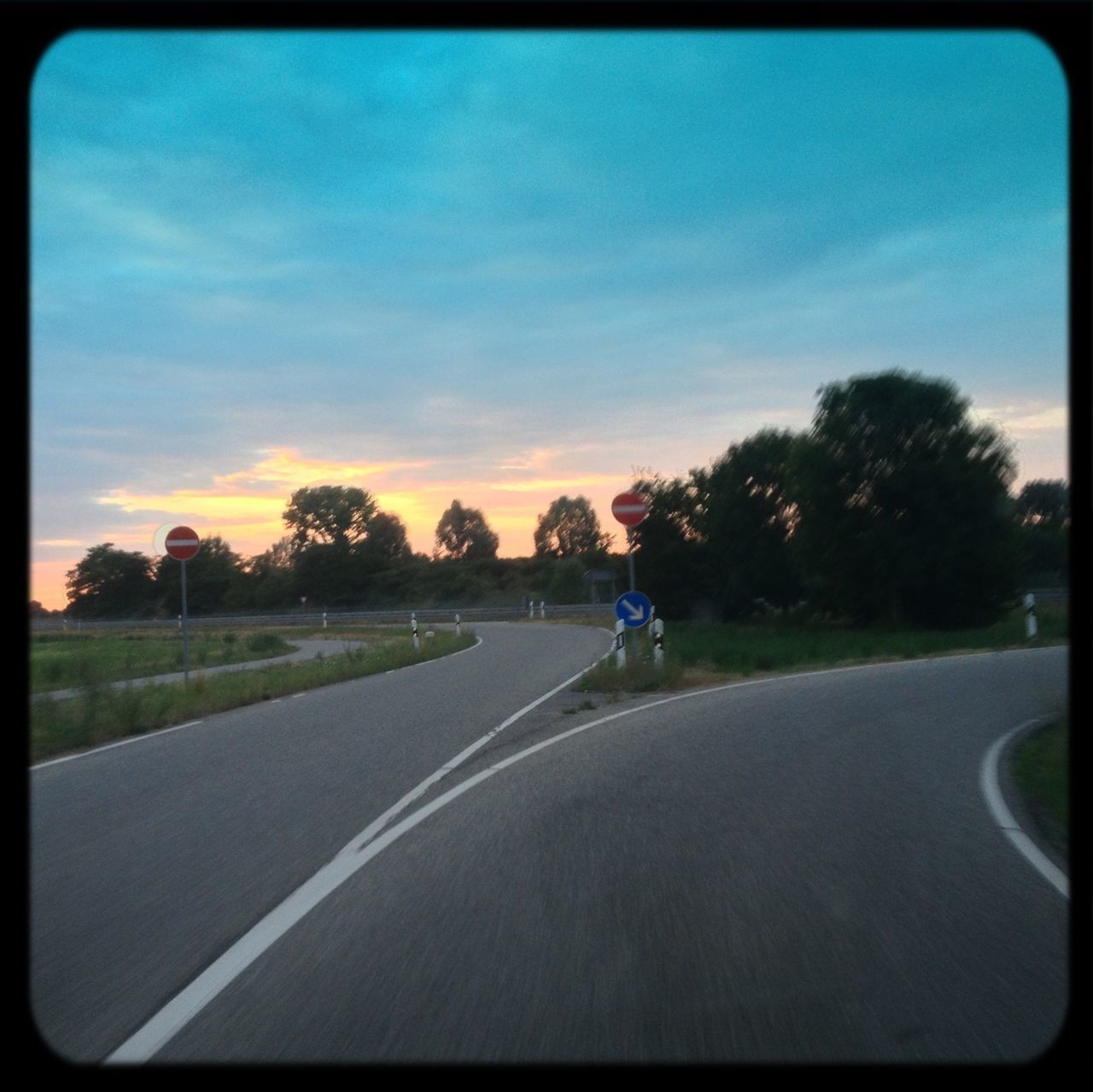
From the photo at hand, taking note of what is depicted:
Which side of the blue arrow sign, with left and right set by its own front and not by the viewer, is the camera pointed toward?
front

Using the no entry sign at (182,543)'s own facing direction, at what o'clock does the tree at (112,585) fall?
The tree is roughly at 6 o'clock from the no entry sign.

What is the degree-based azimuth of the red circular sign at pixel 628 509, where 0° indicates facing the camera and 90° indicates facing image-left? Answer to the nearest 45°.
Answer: approximately 0°

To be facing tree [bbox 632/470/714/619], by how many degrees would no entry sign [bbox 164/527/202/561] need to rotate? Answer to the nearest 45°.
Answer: approximately 135° to its left

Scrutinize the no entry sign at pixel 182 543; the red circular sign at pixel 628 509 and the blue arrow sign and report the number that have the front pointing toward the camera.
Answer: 3

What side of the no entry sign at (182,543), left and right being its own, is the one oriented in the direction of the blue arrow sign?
left

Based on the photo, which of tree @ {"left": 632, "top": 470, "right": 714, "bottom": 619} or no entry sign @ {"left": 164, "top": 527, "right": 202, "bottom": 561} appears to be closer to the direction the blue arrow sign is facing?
the no entry sign

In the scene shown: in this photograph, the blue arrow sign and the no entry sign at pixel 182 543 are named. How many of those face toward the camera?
2

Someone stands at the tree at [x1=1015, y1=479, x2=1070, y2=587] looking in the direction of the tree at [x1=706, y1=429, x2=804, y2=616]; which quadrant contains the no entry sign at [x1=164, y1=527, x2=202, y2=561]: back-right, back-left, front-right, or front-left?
front-left

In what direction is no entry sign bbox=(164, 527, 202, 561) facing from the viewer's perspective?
toward the camera

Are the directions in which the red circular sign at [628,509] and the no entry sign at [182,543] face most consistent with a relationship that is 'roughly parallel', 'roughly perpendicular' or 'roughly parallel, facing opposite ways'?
roughly parallel

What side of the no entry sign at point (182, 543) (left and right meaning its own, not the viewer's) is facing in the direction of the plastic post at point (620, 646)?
left

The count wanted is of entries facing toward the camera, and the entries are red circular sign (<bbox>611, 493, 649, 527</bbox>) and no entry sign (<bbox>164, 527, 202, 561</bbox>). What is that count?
2
